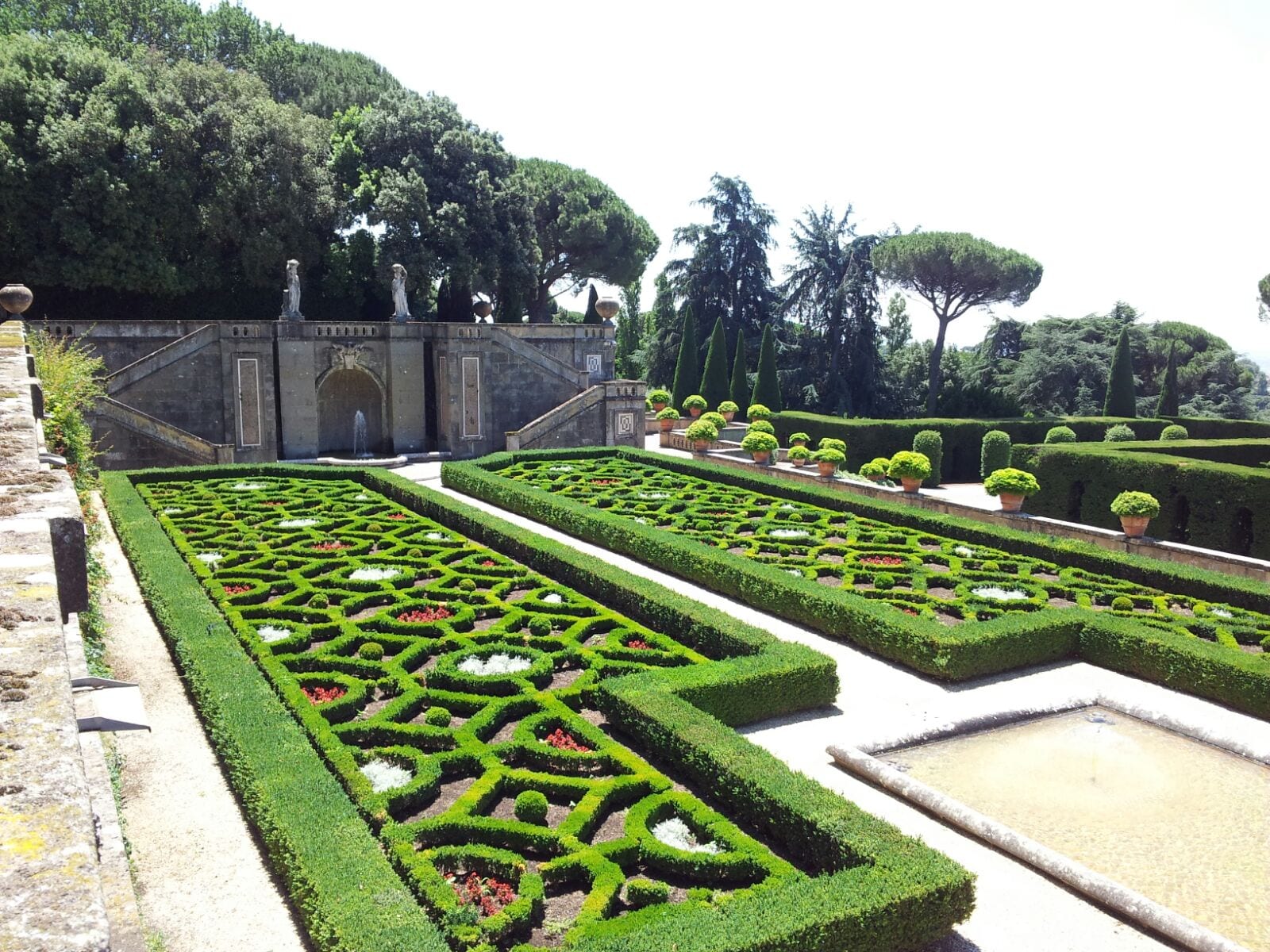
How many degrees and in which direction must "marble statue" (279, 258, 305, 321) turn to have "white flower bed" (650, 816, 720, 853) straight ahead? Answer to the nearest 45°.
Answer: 0° — it already faces it

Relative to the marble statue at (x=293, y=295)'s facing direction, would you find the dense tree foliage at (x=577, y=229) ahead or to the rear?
to the rear

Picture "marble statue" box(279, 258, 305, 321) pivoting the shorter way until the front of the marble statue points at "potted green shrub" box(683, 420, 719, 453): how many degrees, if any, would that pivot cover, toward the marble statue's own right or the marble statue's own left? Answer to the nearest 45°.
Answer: approximately 90° to the marble statue's own left

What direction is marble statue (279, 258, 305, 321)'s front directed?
toward the camera

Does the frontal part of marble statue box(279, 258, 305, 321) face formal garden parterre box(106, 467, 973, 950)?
yes

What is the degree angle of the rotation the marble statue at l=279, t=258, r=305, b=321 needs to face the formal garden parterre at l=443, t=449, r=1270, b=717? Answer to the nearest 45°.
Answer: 0° — it already faces it

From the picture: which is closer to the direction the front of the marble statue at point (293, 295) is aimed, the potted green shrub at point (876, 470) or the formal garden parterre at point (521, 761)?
the formal garden parterre

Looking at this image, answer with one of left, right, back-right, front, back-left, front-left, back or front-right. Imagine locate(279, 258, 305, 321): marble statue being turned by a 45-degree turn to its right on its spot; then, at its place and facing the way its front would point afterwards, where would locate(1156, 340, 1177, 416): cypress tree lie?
back-left

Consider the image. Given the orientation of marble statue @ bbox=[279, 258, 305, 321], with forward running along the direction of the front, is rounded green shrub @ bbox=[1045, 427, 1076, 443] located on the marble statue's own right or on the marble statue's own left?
on the marble statue's own left

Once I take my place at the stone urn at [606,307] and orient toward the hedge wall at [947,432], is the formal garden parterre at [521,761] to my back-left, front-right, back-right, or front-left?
front-right

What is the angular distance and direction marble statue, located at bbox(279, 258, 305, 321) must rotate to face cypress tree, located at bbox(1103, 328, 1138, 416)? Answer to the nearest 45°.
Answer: approximately 90° to its left

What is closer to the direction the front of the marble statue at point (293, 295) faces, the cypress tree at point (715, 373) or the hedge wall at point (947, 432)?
the hedge wall

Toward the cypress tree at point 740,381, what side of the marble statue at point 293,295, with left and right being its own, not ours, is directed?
left

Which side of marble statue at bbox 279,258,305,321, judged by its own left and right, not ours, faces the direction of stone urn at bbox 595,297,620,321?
left
